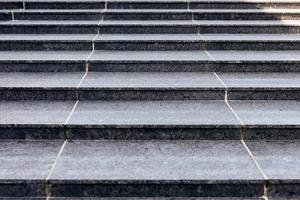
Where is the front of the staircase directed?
toward the camera
